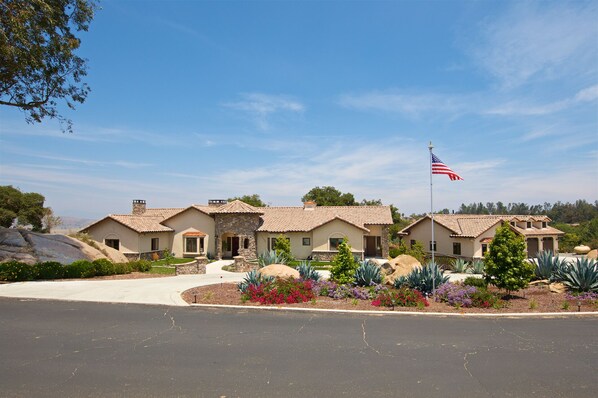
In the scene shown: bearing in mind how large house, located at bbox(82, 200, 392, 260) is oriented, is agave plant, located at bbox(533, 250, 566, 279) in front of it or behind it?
in front

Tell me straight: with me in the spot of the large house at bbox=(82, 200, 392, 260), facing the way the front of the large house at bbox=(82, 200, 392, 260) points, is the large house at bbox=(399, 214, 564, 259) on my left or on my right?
on my left

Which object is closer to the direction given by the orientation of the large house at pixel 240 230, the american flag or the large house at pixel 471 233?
the american flag

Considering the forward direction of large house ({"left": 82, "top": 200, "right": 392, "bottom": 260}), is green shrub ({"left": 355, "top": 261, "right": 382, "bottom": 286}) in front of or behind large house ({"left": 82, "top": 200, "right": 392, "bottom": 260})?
in front

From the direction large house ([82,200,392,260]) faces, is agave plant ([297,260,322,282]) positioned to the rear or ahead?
ahead

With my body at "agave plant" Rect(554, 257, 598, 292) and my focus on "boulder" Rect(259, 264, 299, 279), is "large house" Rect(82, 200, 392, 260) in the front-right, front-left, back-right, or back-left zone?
front-right

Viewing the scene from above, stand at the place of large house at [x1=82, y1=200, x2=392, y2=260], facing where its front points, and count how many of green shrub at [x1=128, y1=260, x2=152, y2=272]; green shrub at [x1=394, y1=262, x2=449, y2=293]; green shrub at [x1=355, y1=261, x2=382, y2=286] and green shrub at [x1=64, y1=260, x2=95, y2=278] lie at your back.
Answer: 0

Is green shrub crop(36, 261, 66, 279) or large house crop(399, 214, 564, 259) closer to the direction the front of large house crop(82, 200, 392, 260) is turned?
the green shrub

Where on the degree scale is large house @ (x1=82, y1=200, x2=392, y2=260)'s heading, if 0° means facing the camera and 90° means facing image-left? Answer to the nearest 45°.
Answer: approximately 0°

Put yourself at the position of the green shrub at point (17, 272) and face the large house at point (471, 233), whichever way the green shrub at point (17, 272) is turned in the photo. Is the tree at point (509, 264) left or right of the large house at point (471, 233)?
right

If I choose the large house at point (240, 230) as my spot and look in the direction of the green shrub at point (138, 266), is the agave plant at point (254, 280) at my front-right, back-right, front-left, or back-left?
front-left
